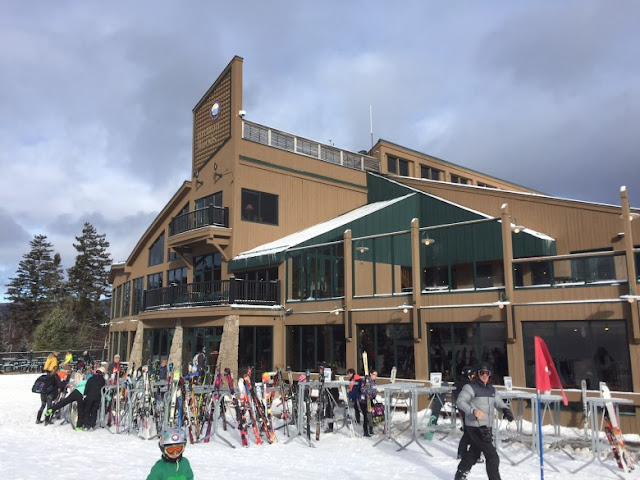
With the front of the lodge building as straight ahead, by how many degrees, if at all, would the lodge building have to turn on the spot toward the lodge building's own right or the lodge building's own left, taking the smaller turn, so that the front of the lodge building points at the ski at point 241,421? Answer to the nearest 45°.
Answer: approximately 45° to the lodge building's own left

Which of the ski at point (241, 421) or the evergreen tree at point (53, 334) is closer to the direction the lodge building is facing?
the ski

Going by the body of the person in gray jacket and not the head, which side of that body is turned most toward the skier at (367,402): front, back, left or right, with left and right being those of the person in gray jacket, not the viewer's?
back

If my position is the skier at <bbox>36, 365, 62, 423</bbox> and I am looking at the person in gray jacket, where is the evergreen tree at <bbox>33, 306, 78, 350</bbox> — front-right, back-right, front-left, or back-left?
back-left

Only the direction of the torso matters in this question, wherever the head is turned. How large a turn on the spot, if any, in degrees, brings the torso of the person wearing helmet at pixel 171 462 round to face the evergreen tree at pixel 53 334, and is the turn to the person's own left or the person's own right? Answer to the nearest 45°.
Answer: approximately 180°

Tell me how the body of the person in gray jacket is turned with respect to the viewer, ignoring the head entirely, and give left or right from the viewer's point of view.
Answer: facing the viewer and to the right of the viewer

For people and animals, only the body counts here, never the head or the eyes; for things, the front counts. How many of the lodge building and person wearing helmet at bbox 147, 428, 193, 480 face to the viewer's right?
0

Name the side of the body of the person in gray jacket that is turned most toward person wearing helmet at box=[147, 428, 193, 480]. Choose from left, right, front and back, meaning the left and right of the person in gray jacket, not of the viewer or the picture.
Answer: right

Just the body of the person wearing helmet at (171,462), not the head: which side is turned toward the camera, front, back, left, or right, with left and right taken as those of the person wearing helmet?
front

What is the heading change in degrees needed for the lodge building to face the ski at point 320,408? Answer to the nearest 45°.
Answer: approximately 45° to its left
